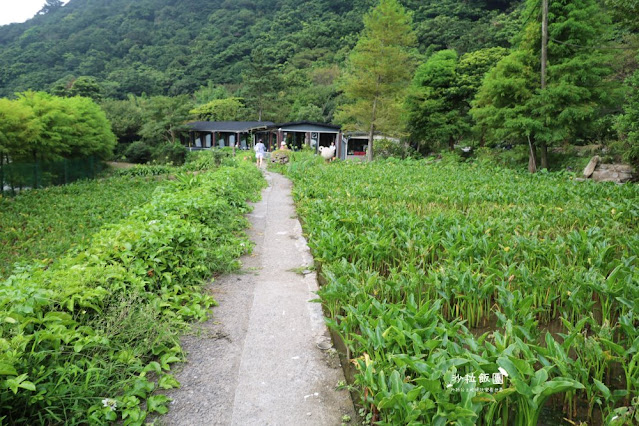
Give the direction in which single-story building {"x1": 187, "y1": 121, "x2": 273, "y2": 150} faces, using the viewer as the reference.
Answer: facing the viewer

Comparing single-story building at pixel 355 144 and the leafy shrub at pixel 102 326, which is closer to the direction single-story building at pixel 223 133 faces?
the leafy shrub

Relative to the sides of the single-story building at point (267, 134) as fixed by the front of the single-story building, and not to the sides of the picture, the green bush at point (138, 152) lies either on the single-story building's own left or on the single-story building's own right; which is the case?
on the single-story building's own right

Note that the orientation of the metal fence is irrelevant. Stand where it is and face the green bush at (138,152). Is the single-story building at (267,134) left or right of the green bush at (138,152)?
right

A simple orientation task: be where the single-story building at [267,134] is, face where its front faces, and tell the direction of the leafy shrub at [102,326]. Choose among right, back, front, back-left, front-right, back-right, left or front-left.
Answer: front

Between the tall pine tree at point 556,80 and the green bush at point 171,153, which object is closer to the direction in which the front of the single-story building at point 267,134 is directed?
the tall pine tree

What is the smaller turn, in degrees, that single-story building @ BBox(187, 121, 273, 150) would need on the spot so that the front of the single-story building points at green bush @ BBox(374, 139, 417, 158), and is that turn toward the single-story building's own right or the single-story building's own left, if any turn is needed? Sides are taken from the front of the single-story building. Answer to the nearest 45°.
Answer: approximately 45° to the single-story building's own left

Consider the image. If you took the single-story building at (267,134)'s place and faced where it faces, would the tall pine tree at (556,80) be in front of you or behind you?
in front

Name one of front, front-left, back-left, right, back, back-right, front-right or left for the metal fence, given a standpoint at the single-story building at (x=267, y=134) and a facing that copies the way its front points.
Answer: front-right

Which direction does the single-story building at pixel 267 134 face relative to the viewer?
toward the camera

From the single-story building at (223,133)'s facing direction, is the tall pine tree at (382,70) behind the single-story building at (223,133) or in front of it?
in front

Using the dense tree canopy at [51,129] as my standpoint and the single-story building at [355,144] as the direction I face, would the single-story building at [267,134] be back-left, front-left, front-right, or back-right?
front-left

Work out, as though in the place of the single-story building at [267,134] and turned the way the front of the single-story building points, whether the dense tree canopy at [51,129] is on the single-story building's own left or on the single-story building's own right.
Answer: on the single-story building's own right

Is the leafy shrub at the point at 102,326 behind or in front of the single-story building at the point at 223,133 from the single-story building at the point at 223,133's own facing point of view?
in front
